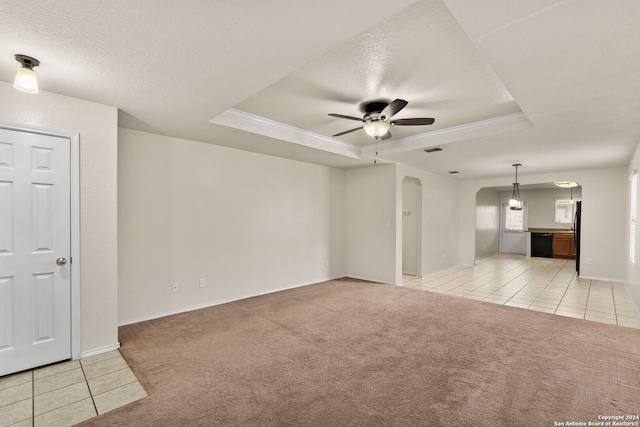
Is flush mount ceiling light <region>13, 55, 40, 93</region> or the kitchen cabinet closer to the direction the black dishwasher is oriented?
the flush mount ceiling light

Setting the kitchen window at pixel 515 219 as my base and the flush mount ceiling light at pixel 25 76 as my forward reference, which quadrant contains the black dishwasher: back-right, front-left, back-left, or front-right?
front-left

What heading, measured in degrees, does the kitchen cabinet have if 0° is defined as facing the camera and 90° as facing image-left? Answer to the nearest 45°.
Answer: approximately 0°

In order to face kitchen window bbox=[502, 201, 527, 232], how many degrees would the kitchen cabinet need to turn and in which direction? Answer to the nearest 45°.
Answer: approximately 135° to its right

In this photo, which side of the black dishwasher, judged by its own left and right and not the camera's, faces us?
front

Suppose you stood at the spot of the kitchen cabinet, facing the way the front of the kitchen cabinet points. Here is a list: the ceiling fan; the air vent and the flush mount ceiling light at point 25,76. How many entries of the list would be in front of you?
3

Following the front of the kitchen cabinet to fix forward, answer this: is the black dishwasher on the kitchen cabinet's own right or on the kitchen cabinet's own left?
on the kitchen cabinet's own right

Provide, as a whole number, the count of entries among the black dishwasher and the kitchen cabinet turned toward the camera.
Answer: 2

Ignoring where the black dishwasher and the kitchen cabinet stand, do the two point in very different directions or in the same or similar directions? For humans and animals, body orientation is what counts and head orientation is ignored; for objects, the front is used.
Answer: same or similar directions

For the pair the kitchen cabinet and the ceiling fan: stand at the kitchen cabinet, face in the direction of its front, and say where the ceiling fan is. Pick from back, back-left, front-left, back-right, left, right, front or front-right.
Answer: front

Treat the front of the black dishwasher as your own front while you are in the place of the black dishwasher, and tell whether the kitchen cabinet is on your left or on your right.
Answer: on your left

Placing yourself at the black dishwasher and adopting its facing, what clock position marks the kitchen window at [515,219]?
The kitchen window is roughly at 4 o'clock from the black dishwasher.

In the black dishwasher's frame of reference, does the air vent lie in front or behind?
in front
